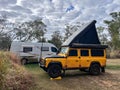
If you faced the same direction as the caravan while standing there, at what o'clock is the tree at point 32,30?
The tree is roughly at 9 o'clock from the caravan.

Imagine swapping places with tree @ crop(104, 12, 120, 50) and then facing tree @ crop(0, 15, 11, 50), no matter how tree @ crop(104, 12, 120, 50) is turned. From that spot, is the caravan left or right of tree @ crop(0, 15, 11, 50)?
left

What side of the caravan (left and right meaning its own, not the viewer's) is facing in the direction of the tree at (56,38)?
left
